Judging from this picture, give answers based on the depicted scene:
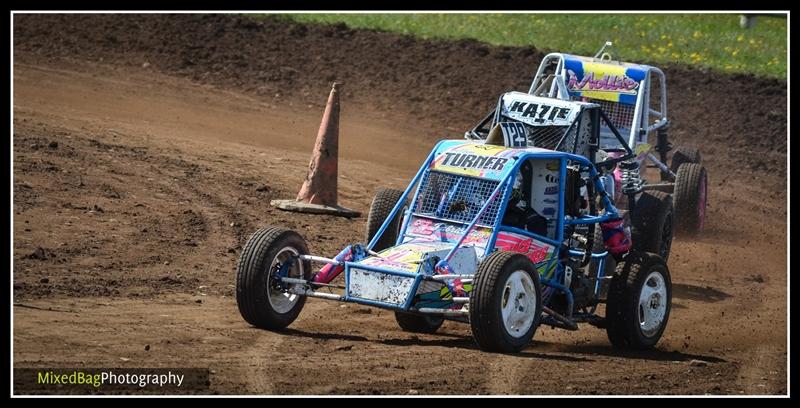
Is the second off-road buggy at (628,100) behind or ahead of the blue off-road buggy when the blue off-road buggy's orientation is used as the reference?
behind

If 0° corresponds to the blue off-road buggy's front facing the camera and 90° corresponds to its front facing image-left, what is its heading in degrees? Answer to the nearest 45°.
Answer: approximately 45°

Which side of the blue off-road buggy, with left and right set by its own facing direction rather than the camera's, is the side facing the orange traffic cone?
right
